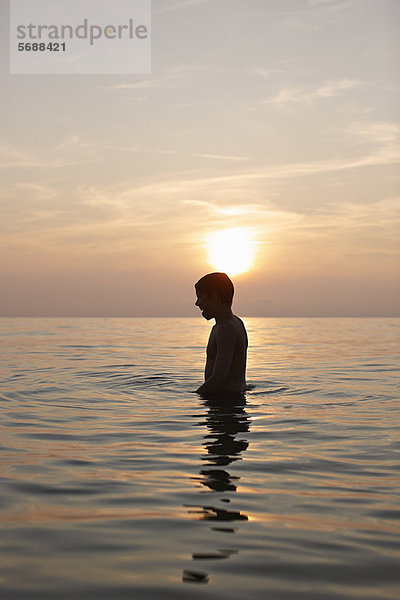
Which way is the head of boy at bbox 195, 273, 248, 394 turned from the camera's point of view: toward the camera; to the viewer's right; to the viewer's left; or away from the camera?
to the viewer's left

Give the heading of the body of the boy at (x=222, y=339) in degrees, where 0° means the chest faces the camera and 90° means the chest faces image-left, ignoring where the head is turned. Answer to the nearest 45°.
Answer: approximately 90°
